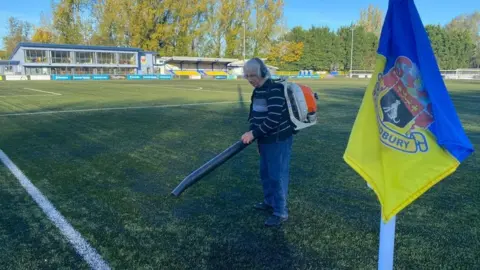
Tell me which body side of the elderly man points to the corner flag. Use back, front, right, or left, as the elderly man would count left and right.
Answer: left

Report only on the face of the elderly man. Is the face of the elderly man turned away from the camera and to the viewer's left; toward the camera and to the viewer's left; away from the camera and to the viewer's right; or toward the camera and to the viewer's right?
toward the camera and to the viewer's left

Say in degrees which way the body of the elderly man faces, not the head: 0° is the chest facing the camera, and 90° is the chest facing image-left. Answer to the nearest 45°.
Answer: approximately 45°

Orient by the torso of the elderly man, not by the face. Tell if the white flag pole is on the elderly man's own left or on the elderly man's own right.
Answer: on the elderly man's own left
